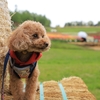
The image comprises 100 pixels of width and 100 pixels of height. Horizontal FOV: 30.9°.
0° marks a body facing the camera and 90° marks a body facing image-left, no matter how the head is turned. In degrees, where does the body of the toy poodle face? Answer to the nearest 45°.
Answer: approximately 0°
